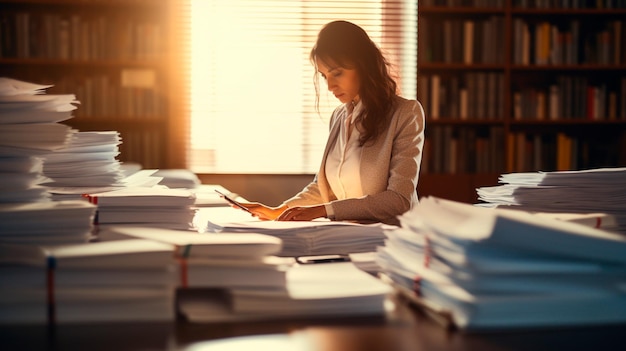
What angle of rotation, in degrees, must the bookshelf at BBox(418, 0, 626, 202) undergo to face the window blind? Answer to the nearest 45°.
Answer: approximately 90° to its right

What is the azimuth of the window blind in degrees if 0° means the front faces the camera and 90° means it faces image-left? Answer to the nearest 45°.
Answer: approximately 0°

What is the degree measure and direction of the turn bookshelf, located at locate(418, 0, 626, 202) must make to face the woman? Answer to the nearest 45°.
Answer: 0° — it already faces them

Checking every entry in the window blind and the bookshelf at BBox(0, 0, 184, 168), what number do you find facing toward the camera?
2

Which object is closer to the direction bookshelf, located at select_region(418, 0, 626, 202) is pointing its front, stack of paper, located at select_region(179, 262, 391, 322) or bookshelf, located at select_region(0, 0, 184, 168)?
the stack of paper

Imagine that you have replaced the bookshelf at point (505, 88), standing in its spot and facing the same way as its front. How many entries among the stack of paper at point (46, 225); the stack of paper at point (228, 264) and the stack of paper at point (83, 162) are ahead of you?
3

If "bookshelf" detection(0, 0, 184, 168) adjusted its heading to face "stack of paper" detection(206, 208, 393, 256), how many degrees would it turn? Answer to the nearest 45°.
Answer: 0° — it already faces it

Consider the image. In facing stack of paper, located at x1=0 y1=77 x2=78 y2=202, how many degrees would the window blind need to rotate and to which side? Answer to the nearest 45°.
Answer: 0° — it already faces it

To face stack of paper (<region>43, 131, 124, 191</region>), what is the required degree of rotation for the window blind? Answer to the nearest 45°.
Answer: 0° — it already faces it

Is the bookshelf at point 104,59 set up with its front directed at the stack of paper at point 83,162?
yes

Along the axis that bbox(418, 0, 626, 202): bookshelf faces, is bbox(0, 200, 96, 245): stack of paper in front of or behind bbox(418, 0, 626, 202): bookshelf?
in front
